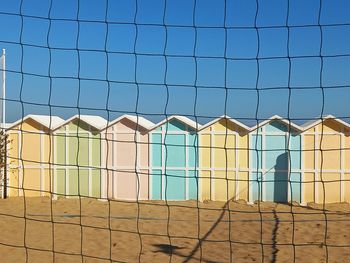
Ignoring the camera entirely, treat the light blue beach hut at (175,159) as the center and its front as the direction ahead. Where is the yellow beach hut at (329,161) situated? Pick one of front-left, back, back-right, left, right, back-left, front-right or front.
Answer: left

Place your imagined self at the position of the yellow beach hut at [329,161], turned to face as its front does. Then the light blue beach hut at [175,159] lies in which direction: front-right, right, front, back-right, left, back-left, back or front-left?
right

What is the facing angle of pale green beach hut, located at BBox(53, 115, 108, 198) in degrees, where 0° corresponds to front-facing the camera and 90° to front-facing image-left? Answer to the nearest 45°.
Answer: approximately 0°

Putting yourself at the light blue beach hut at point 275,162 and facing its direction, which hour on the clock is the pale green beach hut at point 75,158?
The pale green beach hut is roughly at 3 o'clock from the light blue beach hut.

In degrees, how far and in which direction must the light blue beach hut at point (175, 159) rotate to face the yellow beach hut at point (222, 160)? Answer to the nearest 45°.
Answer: approximately 90° to its left

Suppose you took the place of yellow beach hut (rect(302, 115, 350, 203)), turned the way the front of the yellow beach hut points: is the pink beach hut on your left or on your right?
on your right

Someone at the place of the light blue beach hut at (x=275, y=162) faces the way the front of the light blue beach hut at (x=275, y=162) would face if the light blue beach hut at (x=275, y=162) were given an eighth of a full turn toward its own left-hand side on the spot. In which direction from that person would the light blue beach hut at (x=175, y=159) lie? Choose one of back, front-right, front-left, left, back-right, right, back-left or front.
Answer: back-right

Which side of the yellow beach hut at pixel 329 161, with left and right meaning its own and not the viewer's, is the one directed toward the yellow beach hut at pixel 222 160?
right

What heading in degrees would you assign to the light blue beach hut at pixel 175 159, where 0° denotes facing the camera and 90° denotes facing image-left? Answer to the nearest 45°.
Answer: approximately 0°

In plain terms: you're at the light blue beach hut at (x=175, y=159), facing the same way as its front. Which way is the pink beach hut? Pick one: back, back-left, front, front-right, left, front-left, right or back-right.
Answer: right

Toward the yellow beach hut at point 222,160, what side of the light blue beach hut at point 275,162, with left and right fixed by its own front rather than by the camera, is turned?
right
